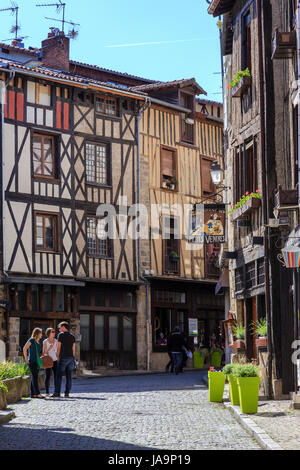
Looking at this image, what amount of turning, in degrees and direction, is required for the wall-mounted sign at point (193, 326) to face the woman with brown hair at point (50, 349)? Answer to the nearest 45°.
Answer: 0° — it already faces them

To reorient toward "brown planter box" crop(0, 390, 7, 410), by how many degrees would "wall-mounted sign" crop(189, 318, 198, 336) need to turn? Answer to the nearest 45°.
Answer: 0° — it already faces it

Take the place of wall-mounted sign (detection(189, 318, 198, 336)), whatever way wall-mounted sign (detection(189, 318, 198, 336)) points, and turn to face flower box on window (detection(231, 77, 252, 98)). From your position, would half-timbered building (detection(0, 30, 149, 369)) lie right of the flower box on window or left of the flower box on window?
right
